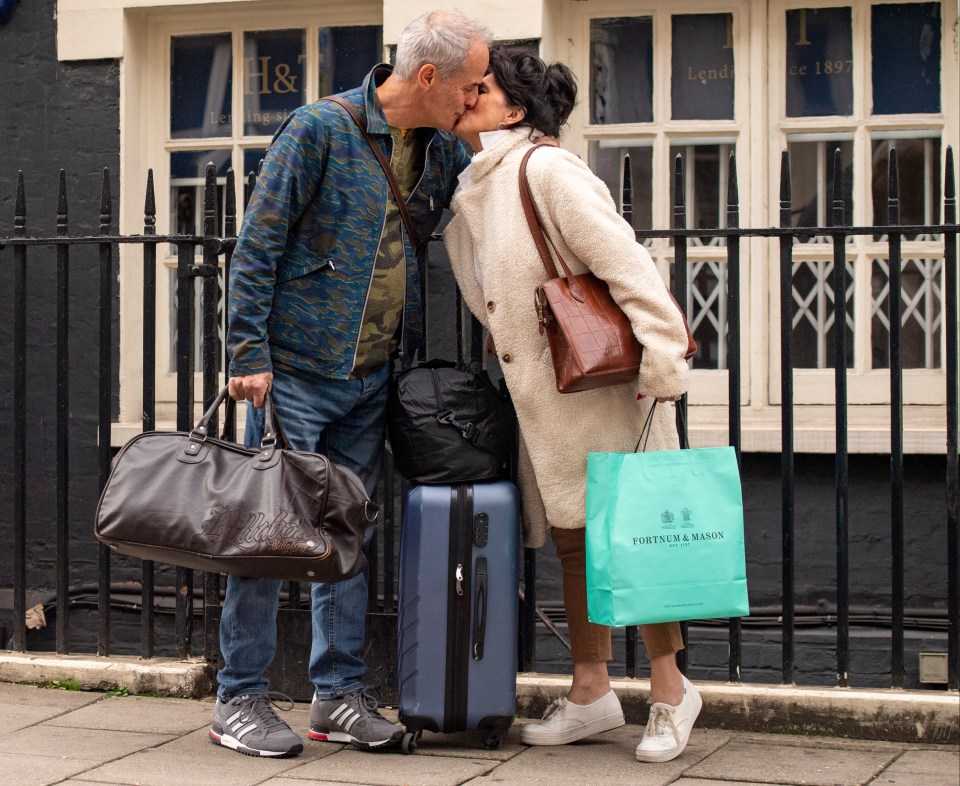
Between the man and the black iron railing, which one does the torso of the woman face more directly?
the man

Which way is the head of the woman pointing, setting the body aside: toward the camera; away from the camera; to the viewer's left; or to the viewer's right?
to the viewer's left

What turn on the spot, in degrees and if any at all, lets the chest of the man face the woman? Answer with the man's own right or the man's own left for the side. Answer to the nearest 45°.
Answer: approximately 45° to the man's own left

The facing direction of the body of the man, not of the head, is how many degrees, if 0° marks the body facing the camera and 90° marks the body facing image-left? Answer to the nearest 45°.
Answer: approximately 315°

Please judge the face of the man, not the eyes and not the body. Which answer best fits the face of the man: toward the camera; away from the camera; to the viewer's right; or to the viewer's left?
to the viewer's right

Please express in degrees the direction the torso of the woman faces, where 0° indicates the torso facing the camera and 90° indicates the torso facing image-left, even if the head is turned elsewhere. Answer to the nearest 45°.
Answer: approximately 45°

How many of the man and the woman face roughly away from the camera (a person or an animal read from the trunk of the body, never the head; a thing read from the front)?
0
